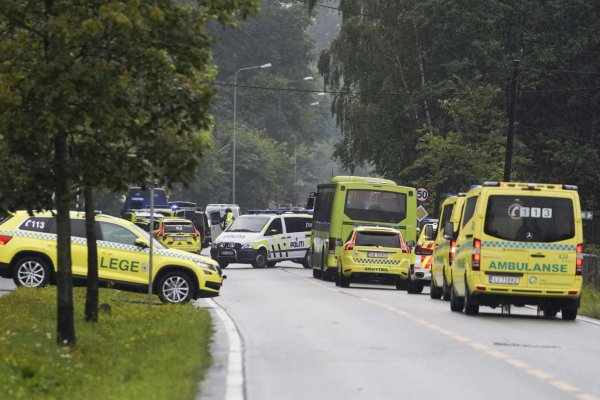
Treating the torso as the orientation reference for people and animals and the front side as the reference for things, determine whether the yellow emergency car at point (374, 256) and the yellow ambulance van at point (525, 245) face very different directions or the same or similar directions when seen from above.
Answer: same or similar directions

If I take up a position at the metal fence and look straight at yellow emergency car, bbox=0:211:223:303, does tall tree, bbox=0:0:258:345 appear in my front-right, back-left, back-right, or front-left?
front-left

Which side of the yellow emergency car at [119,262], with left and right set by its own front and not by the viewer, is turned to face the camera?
right

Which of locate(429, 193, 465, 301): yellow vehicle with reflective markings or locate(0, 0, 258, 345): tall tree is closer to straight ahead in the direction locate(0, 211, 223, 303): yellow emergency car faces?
the yellow vehicle with reflective markings

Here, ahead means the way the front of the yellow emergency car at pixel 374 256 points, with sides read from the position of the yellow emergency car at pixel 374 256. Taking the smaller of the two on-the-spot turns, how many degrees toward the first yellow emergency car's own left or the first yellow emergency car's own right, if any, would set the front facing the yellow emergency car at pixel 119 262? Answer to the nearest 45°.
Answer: approximately 135° to the first yellow emergency car's own left

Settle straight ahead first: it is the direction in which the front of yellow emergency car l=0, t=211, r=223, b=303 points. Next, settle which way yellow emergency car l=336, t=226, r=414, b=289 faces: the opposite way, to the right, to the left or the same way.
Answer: to the left

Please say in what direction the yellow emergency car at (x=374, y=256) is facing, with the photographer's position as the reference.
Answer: facing away from the viewer

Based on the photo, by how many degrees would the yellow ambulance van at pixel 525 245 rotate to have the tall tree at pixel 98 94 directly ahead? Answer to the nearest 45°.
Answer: approximately 135° to its left

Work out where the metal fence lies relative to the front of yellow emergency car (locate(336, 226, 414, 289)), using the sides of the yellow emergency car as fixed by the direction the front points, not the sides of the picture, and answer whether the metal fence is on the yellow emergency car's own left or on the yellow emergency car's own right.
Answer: on the yellow emergency car's own right

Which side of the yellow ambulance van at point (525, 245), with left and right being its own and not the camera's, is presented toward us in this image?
back
